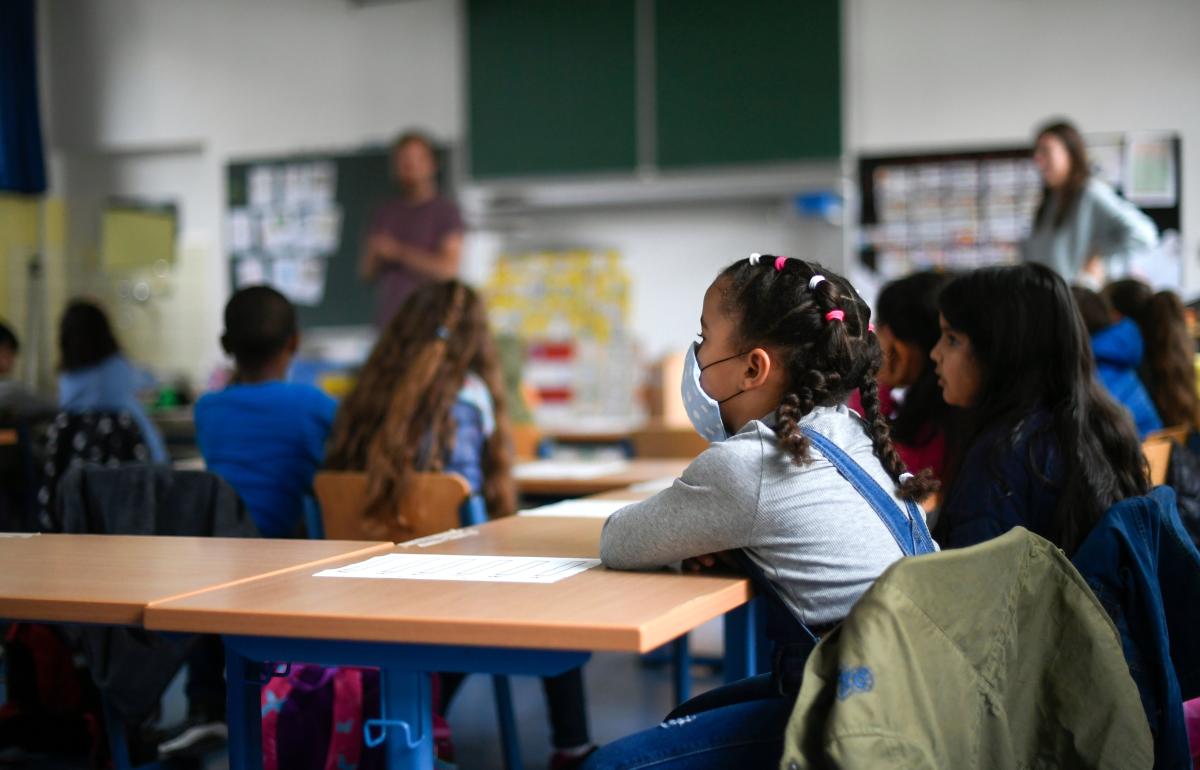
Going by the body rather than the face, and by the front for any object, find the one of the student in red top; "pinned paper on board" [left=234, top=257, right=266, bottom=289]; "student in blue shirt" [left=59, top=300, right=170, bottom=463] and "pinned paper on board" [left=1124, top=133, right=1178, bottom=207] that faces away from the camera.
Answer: the student in blue shirt

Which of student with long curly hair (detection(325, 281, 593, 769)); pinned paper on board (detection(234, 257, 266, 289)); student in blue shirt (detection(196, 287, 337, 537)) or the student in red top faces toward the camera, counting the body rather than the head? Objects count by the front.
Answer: the pinned paper on board

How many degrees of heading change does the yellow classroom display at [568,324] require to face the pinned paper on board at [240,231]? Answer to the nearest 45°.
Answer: approximately 135° to its right

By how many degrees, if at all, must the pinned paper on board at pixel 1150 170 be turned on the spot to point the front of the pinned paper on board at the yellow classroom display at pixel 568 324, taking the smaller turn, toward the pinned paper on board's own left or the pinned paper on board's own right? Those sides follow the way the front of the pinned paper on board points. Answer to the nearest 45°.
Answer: approximately 90° to the pinned paper on board's own right

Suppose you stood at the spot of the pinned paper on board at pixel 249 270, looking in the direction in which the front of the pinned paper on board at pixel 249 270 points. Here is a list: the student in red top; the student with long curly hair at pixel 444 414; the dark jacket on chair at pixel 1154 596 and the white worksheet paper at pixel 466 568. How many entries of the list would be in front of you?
4

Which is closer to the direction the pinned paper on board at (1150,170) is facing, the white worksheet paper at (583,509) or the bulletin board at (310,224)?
the white worksheet paper

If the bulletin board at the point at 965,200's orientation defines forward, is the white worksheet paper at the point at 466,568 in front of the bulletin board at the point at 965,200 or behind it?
in front

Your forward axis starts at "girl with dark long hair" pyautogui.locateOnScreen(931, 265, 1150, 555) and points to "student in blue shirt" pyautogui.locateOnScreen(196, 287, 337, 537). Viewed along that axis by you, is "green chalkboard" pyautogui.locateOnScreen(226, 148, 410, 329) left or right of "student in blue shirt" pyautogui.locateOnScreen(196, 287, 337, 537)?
right

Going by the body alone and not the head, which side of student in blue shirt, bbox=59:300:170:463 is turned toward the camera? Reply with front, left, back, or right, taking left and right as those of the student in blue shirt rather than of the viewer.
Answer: back

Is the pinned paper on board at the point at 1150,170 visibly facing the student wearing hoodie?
yes

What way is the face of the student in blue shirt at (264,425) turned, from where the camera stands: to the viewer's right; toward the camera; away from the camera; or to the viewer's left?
away from the camera
